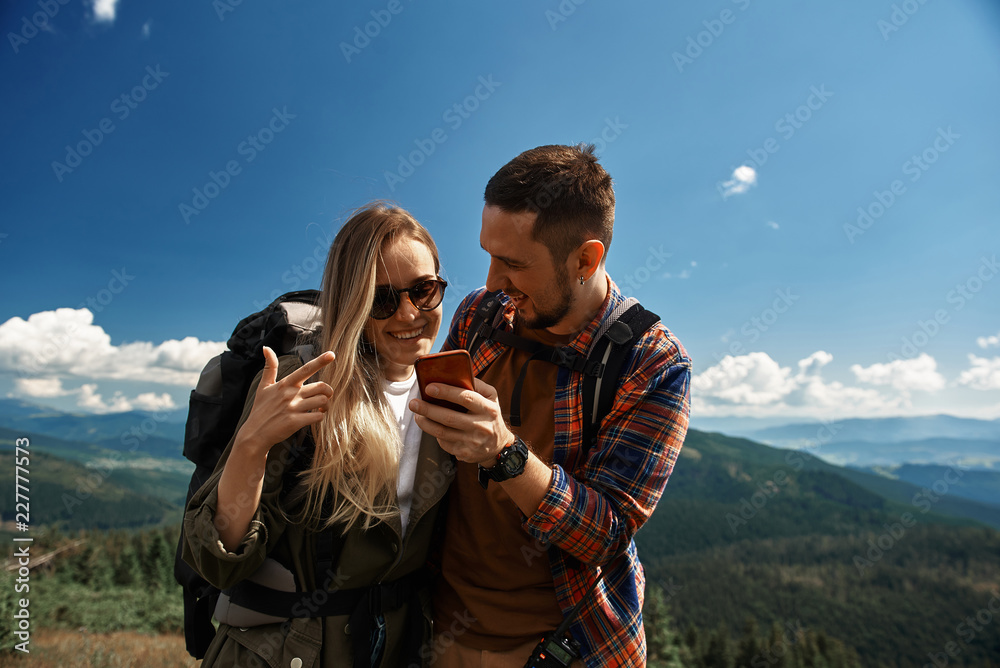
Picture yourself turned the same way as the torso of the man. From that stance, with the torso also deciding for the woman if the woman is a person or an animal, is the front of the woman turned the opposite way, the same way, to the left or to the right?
to the left

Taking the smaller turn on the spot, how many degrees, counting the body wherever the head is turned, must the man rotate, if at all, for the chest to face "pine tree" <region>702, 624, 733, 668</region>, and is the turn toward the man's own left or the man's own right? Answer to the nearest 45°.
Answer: approximately 135° to the man's own right

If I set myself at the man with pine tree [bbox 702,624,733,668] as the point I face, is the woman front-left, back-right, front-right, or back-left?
back-left

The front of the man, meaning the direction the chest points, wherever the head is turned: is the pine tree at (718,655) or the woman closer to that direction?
the woman

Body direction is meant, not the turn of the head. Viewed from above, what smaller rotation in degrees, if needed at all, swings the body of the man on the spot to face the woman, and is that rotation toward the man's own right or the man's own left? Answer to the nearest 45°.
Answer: approximately 45° to the man's own right

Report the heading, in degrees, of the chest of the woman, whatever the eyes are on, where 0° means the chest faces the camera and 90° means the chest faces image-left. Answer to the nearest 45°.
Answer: approximately 315°

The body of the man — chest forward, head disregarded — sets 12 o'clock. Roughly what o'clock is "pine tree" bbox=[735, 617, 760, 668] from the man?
The pine tree is roughly at 5 o'clock from the man.

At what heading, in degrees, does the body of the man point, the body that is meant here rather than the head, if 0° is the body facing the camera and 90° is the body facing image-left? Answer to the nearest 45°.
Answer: approximately 45°
